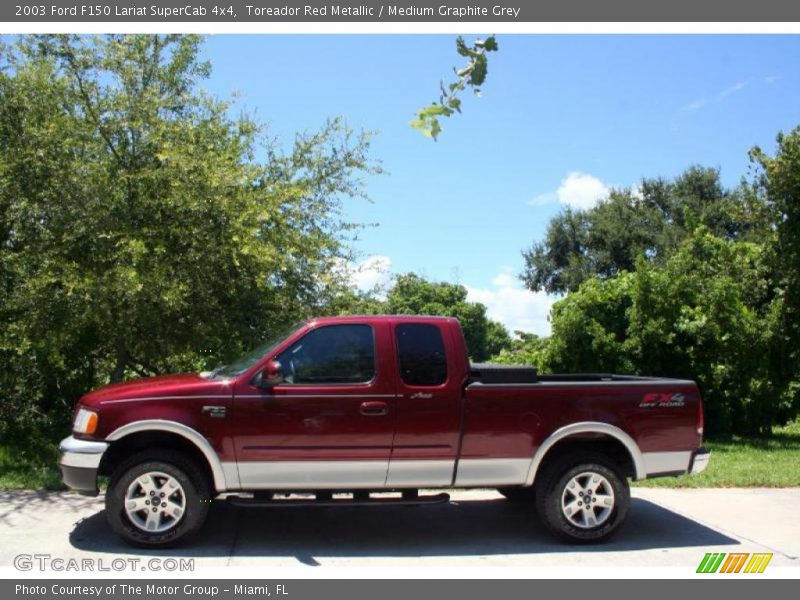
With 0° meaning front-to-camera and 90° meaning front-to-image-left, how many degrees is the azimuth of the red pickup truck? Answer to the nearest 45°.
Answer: approximately 90°

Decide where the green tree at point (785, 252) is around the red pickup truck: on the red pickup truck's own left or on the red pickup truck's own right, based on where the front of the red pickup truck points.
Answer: on the red pickup truck's own right

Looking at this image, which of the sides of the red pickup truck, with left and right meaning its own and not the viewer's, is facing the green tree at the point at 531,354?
right

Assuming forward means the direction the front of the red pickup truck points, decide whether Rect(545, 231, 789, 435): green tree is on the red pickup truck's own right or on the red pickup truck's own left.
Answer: on the red pickup truck's own right

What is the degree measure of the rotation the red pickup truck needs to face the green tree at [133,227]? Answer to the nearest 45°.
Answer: approximately 45° to its right
